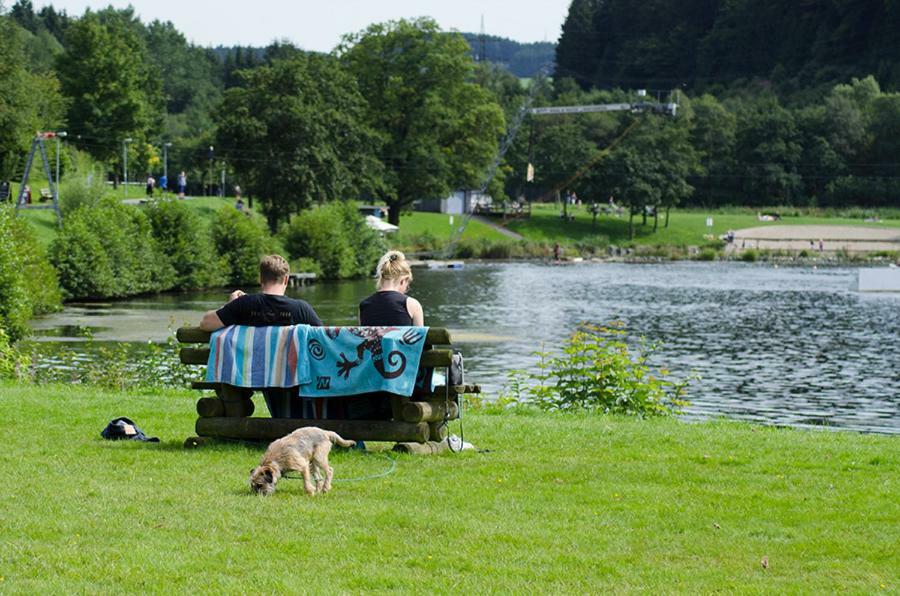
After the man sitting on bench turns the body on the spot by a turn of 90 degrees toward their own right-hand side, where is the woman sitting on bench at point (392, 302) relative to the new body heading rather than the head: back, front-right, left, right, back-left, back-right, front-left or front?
front

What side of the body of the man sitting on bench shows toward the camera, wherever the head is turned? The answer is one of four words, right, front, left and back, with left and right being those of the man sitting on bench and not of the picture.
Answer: back

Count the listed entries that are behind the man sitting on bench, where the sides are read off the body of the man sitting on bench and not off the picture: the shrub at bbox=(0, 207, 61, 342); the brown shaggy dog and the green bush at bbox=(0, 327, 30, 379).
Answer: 1

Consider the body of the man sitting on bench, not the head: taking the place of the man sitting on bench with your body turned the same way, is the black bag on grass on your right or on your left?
on your left

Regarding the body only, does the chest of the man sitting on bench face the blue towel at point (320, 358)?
no

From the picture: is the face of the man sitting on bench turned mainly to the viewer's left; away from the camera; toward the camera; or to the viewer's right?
away from the camera

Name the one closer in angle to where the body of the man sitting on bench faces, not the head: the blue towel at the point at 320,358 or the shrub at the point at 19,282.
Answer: the shrub

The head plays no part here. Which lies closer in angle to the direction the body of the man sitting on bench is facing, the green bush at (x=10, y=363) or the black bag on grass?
the green bush

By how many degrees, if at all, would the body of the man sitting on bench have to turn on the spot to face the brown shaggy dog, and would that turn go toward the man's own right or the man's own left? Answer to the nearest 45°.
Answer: approximately 180°
